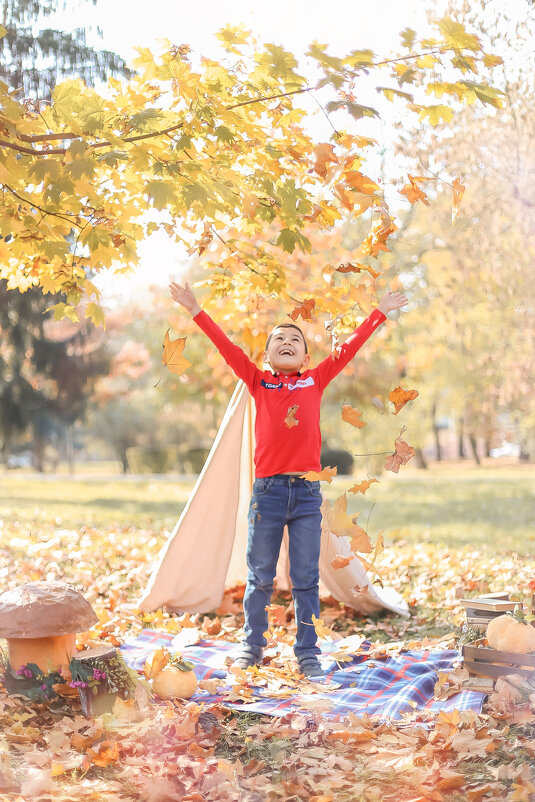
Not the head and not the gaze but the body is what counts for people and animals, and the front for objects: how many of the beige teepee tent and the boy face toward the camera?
2

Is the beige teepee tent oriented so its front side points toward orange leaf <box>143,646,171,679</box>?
yes

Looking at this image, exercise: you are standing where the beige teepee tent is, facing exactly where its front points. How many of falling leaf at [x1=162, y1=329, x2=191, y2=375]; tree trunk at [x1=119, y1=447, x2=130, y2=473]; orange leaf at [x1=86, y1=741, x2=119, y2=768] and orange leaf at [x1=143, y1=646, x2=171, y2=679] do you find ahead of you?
3

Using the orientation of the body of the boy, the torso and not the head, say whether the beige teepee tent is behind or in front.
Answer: behind

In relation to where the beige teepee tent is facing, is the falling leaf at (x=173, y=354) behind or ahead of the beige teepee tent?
ahead

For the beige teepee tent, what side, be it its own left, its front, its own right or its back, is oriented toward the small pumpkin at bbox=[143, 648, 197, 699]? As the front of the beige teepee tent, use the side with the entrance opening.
front

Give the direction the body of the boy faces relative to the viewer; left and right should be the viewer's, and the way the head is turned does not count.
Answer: facing the viewer

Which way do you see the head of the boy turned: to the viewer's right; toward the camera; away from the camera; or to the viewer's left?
toward the camera

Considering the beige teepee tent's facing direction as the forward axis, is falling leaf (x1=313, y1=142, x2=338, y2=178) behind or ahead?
ahead

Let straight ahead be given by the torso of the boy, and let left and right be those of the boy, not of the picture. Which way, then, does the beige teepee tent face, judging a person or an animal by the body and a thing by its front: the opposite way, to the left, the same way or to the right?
the same way

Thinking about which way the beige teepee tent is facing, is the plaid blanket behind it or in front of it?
in front

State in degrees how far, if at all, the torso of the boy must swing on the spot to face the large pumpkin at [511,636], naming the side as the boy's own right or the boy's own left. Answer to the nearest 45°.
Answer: approximately 45° to the boy's own left
